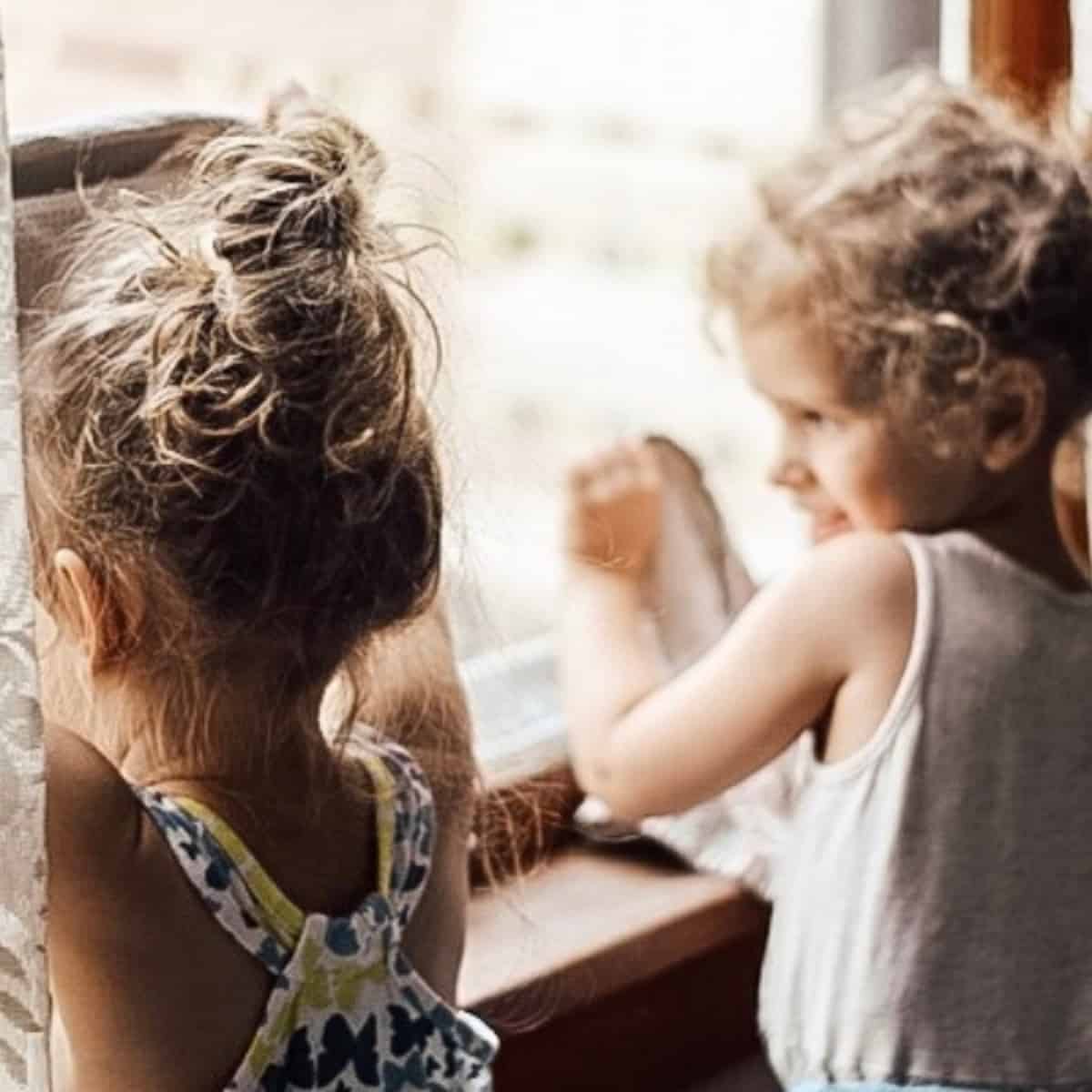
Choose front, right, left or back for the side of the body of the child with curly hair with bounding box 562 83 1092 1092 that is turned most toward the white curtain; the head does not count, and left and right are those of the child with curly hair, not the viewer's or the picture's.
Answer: left

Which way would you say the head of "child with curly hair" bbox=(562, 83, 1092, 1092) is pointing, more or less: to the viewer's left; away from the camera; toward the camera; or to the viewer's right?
to the viewer's left

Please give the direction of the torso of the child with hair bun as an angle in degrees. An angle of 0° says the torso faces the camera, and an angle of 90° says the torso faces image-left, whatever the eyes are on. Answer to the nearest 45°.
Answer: approximately 135°

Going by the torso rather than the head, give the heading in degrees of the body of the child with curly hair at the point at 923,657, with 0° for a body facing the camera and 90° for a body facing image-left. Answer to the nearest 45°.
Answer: approximately 135°
